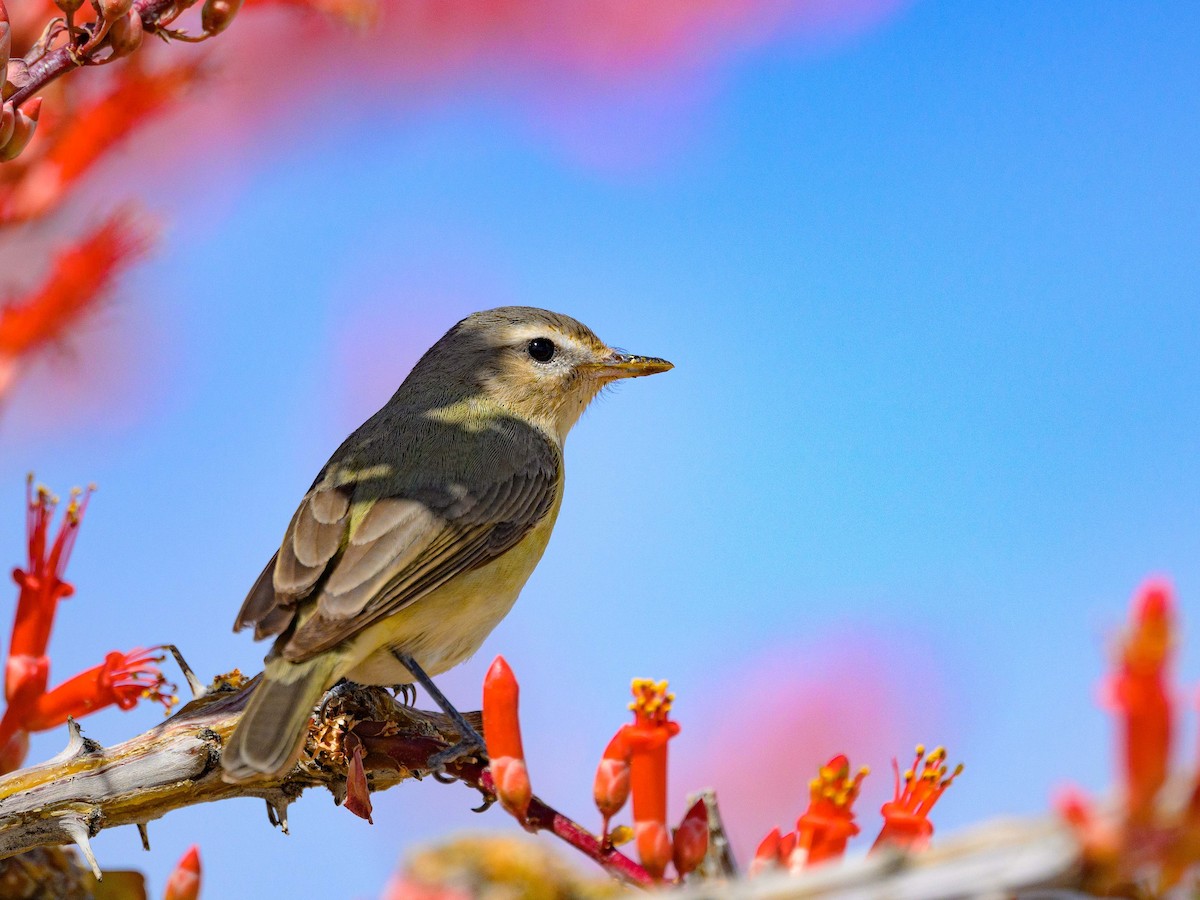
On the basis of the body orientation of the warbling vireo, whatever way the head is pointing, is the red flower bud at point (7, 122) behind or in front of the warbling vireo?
behind

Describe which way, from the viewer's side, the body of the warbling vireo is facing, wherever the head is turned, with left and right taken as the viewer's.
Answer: facing away from the viewer and to the right of the viewer

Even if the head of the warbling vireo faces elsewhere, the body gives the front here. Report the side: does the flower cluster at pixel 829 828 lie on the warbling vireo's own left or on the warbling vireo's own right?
on the warbling vireo's own right

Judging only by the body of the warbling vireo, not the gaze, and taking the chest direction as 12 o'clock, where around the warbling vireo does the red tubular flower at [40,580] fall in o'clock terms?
The red tubular flower is roughly at 6 o'clock from the warbling vireo.

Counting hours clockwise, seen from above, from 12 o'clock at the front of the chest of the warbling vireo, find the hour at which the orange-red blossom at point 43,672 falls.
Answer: The orange-red blossom is roughly at 6 o'clock from the warbling vireo.

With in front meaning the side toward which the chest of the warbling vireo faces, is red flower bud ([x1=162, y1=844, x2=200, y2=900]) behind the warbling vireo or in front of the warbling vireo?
behind
